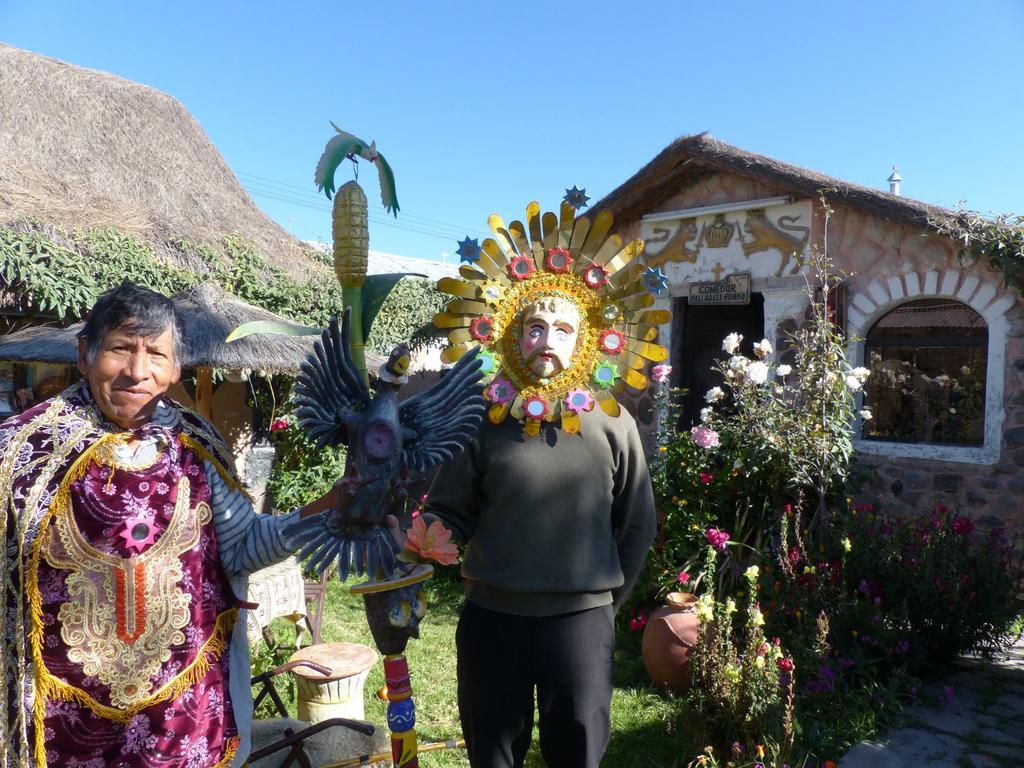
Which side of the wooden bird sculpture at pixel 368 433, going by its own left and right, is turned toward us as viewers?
front

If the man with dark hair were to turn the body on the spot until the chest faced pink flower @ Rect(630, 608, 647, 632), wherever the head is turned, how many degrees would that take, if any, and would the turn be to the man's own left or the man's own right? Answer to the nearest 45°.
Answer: approximately 135° to the man's own left

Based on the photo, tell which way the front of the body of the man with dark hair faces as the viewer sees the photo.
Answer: toward the camera

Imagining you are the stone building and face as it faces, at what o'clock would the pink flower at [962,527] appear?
The pink flower is roughly at 10 o'clock from the stone building.

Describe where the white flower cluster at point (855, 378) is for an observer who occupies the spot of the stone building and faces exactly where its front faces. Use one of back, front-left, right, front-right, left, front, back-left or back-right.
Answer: front-left

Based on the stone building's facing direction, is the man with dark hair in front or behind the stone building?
in front

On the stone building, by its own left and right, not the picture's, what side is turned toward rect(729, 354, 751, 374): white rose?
front

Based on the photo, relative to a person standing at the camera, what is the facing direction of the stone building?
facing the viewer and to the left of the viewer
